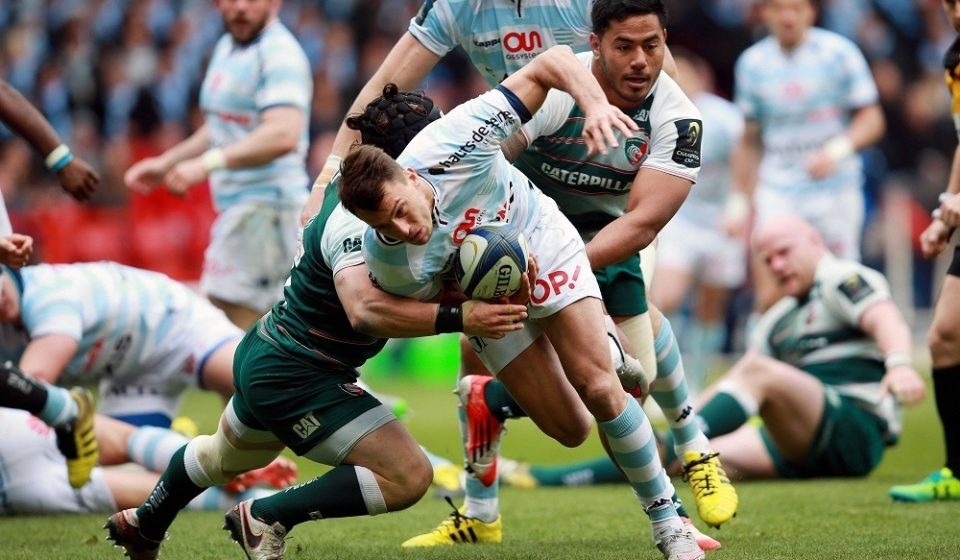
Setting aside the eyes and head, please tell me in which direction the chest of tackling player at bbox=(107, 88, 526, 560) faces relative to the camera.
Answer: to the viewer's right

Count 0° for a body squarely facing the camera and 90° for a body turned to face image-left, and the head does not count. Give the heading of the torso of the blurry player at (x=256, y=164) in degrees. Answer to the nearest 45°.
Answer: approximately 45°
